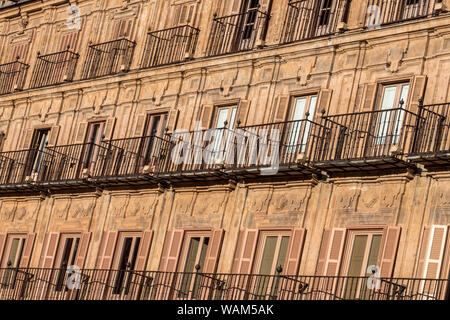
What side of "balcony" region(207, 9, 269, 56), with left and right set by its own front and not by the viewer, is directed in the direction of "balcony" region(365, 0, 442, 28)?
left

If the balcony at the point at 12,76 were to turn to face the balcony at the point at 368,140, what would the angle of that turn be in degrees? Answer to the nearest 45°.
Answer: approximately 90° to its left

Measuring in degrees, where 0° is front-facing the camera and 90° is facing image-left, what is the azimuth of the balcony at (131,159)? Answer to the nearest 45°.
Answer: approximately 45°

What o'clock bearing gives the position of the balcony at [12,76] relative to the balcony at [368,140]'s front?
the balcony at [12,76] is roughly at 3 o'clock from the balcony at [368,140].

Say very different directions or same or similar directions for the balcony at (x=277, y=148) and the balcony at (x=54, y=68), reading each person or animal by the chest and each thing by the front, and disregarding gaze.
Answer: same or similar directions

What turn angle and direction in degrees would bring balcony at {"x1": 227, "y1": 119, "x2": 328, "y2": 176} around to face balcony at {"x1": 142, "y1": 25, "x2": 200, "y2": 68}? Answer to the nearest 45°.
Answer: approximately 90° to its right

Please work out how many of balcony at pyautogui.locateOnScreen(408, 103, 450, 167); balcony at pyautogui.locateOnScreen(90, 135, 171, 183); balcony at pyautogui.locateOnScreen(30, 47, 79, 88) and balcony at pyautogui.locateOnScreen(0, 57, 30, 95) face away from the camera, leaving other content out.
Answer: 0

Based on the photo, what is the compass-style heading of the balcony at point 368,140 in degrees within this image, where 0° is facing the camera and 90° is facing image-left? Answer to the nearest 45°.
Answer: approximately 45°

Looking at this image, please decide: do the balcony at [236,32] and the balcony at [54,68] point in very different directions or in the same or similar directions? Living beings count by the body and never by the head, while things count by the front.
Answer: same or similar directions

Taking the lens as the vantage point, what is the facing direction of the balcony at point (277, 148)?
facing the viewer and to the left of the viewer

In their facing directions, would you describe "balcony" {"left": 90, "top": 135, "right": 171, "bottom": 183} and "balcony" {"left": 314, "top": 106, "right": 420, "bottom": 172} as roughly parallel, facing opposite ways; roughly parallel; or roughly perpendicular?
roughly parallel

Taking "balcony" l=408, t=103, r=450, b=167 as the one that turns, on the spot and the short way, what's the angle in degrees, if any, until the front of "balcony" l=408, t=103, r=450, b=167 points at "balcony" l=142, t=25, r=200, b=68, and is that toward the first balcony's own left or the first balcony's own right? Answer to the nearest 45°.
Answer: approximately 90° to the first balcony's own right

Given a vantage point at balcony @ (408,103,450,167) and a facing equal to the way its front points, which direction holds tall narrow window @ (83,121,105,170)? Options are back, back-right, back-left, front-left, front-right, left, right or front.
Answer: right
